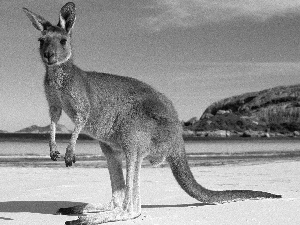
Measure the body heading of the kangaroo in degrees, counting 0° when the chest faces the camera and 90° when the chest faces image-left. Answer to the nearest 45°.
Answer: approximately 90°
